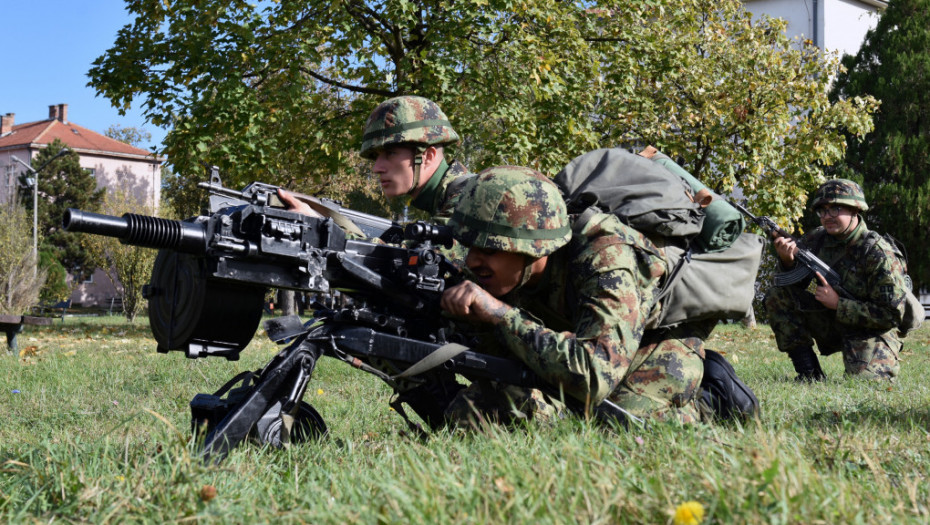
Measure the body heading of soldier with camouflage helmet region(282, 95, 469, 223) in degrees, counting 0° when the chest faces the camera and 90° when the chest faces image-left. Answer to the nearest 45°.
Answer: approximately 90°

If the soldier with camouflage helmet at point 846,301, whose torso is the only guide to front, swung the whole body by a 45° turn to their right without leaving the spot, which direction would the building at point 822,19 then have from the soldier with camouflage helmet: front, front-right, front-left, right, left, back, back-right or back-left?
right

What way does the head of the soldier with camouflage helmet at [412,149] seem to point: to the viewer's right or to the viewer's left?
to the viewer's left

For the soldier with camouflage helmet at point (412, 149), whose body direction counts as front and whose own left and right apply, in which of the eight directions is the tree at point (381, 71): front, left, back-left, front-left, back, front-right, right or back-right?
right

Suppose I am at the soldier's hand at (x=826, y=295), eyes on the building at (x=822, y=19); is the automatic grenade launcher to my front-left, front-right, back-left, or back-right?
back-left

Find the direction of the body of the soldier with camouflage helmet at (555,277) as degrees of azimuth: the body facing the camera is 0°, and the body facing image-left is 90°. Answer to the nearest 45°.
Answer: approximately 90°

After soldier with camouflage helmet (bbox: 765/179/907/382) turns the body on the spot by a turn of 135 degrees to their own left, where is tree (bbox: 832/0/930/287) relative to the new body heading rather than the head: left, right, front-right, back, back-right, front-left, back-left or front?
left

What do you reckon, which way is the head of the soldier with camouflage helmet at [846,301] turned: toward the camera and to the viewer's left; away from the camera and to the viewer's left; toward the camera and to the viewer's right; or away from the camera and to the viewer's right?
toward the camera and to the viewer's left

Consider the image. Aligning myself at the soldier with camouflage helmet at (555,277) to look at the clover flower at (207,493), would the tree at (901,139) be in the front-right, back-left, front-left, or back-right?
back-right
